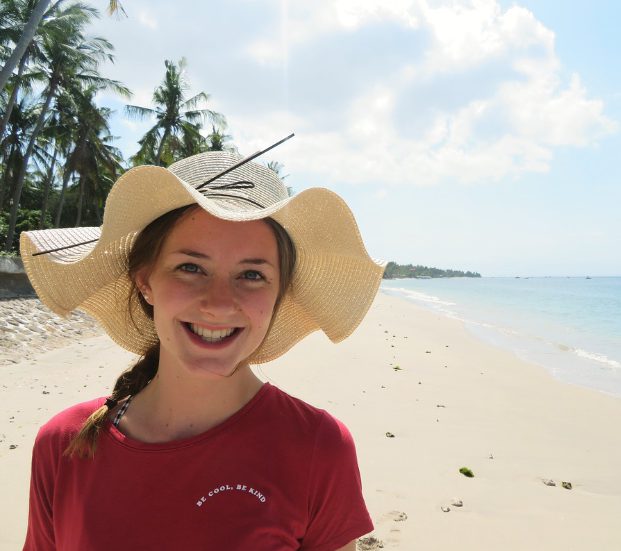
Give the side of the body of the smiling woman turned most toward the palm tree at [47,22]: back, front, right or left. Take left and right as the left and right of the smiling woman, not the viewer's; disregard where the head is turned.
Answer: back

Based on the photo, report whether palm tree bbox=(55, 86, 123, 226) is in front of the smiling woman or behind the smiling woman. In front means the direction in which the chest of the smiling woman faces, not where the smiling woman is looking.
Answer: behind

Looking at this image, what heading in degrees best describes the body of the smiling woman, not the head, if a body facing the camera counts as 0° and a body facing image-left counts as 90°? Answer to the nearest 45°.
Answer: approximately 0°

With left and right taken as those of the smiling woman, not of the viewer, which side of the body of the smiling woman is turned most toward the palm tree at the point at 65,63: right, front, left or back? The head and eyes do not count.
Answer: back
